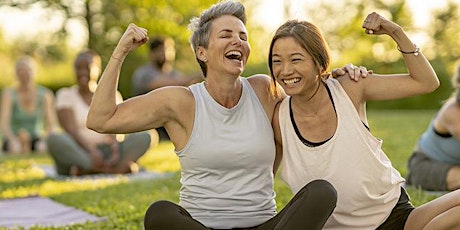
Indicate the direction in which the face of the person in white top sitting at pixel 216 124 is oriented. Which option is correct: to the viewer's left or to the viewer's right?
to the viewer's right

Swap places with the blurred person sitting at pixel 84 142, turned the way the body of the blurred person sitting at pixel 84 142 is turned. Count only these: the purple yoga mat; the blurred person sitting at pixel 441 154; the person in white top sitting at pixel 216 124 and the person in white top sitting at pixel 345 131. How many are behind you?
0

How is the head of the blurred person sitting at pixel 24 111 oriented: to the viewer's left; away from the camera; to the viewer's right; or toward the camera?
toward the camera

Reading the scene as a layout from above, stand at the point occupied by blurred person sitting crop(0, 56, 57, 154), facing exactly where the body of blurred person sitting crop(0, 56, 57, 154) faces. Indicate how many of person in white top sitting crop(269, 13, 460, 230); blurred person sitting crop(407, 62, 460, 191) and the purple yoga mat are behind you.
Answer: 0

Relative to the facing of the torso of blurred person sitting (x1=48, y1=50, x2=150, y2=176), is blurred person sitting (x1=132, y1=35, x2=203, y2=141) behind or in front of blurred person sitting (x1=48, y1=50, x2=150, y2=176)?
behind

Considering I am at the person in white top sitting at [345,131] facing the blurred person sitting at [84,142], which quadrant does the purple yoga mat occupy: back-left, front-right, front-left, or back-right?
front-left

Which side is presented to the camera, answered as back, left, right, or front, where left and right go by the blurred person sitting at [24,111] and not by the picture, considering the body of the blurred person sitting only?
front

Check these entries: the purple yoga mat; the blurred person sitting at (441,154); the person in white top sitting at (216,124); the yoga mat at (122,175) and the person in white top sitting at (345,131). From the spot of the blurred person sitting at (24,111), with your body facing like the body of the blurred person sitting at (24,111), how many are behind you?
0

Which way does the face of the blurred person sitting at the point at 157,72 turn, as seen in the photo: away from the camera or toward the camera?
toward the camera

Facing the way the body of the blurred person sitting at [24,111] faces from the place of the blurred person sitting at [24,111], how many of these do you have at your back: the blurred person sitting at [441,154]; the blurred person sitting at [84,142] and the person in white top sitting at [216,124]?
0

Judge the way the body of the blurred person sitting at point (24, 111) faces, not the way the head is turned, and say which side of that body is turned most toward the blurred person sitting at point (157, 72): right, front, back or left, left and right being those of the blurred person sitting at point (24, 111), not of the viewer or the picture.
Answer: left

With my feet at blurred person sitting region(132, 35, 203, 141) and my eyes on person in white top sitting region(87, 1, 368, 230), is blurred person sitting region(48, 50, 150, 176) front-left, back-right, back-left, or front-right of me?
front-right

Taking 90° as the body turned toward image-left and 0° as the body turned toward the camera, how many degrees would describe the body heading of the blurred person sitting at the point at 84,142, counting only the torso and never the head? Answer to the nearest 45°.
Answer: approximately 0°

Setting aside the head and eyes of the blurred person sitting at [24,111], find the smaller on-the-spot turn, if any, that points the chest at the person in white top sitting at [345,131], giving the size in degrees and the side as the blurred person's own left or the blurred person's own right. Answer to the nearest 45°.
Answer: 0° — they already face them

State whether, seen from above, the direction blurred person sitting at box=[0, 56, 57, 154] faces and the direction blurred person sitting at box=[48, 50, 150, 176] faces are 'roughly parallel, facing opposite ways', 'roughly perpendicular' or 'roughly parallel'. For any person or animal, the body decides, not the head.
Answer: roughly parallel

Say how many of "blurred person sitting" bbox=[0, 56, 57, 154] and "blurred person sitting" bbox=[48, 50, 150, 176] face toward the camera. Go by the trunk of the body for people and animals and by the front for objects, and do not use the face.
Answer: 2
